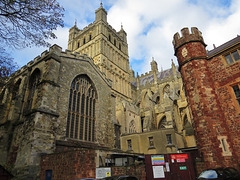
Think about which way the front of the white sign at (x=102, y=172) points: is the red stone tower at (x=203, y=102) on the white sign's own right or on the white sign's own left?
on the white sign's own left

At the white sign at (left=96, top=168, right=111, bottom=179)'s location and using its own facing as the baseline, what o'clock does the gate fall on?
The gate is roughly at 9 o'clock from the white sign.

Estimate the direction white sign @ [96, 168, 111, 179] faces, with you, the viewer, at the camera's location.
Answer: facing the viewer

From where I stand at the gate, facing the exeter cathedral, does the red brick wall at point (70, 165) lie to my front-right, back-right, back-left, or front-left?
front-left

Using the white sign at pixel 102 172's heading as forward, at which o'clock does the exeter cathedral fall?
The exeter cathedral is roughly at 5 o'clock from the white sign.
